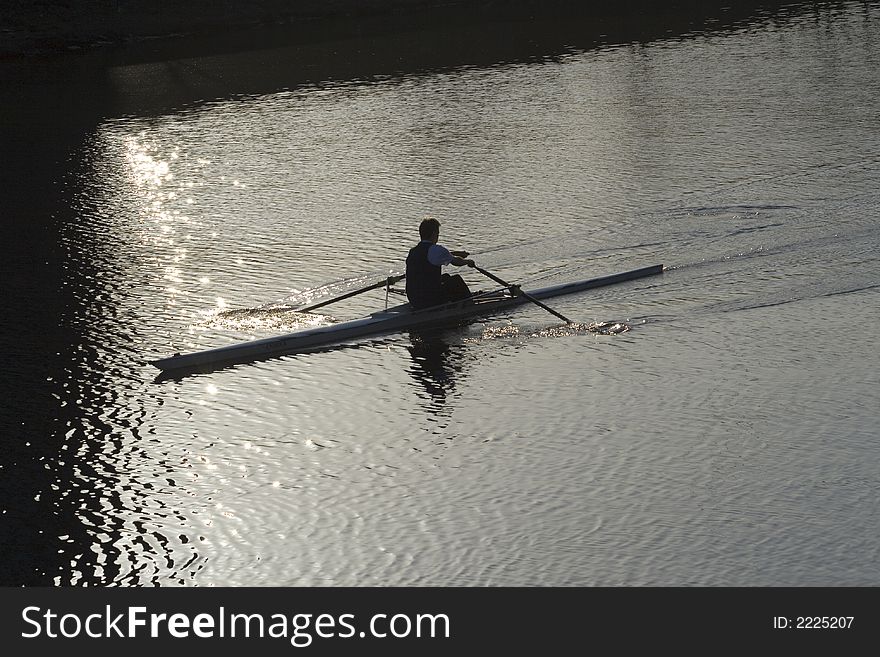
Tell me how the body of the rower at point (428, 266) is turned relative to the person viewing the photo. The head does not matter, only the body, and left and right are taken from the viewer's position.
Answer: facing away from the viewer and to the right of the viewer

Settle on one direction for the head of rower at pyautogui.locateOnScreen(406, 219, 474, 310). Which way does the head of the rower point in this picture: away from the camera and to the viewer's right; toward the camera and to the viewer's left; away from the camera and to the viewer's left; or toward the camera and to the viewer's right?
away from the camera and to the viewer's right
